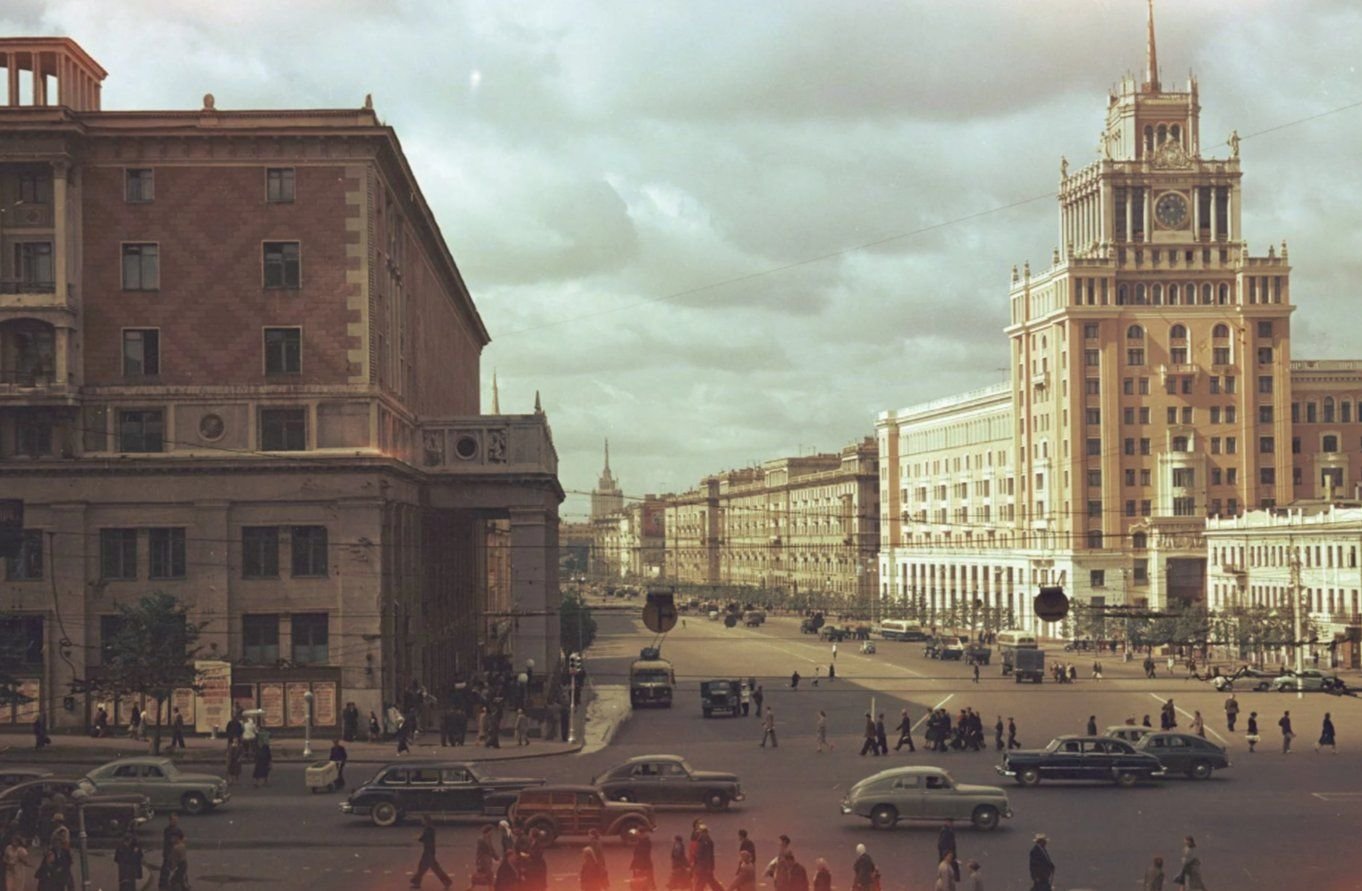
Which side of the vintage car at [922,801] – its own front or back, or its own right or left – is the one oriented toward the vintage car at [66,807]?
back

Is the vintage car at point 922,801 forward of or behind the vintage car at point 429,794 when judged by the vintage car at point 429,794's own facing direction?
forward

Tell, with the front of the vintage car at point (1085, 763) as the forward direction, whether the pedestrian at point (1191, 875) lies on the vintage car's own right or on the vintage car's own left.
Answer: on the vintage car's own left

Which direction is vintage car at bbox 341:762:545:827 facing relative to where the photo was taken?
to the viewer's right

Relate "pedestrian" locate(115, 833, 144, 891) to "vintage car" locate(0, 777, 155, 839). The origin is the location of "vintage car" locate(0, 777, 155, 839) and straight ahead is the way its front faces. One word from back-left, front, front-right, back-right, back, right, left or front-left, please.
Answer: right

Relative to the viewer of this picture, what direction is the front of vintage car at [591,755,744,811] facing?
facing to the right of the viewer

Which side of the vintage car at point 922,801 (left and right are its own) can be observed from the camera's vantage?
right

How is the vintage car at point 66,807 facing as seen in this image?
to the viewer's right

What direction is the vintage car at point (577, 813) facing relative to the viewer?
to the viewer's right

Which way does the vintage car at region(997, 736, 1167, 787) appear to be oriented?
to the viewer's left
